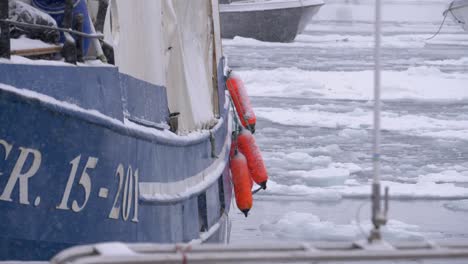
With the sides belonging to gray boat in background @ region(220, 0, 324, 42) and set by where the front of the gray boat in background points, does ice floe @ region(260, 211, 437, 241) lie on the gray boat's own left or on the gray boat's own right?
on the gray boat's own right

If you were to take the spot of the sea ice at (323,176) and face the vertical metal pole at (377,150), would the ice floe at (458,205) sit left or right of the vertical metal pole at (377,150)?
left

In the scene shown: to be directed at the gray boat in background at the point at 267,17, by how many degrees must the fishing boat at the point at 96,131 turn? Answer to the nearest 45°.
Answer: approximately 135° to its right

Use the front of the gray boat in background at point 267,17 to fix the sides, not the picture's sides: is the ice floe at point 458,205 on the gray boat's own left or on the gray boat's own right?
on the gray boat's own right

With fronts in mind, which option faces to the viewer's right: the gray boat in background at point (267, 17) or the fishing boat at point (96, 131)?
the gray boat in background

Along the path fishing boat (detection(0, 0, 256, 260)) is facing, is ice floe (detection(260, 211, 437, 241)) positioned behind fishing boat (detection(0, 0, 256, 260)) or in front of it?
behind

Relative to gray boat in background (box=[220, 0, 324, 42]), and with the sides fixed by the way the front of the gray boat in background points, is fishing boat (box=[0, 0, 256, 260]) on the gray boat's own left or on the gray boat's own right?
on the gray boat's own right

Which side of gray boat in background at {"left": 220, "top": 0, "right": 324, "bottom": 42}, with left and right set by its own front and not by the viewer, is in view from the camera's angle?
right

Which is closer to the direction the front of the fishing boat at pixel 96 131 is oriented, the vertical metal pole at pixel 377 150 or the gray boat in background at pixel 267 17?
the vertical metal pole

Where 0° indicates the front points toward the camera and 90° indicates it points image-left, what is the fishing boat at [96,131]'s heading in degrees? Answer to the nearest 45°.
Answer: approximately 45°
